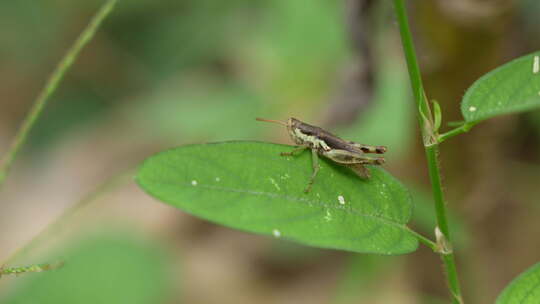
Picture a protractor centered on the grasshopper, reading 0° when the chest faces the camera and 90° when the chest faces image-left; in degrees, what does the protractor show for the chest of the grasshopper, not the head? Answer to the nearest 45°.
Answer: approximately 90°

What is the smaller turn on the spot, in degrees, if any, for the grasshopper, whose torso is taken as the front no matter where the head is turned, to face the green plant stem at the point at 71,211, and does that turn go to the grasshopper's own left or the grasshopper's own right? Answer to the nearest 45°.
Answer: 0° — it already faces it

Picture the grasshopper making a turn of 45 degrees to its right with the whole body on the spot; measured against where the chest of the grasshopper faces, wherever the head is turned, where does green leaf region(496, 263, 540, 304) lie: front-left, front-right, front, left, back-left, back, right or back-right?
back
